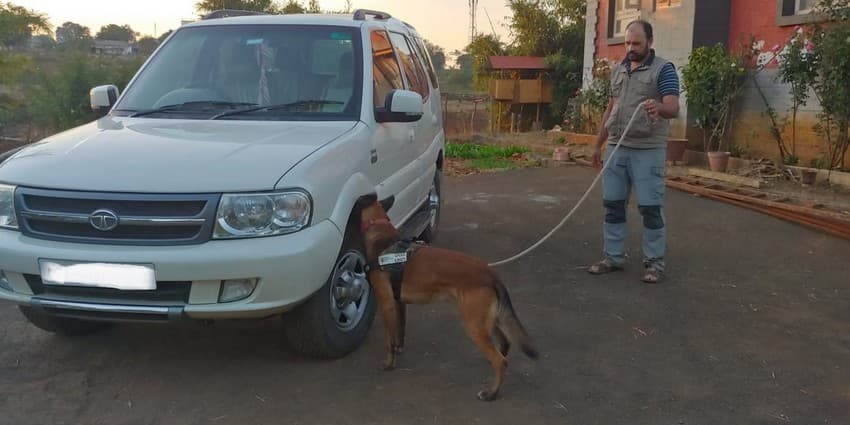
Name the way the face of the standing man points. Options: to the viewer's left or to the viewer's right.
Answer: to the viewer's left

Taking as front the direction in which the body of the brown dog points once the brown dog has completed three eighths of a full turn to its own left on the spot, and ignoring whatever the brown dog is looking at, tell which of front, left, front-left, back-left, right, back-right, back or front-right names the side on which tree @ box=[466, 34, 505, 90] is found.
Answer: back

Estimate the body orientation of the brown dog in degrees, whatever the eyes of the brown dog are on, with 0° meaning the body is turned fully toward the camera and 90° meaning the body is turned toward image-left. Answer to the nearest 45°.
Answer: approximately 135°

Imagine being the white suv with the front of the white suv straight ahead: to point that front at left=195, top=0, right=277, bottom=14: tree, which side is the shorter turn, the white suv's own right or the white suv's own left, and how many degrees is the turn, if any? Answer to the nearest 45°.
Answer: approximately 135° to the white suv's own right

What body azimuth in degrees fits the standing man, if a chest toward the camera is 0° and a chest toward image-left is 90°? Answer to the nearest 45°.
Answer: approximately 45°

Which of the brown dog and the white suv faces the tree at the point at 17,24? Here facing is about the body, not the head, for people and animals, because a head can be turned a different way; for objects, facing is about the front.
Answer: the brown dog

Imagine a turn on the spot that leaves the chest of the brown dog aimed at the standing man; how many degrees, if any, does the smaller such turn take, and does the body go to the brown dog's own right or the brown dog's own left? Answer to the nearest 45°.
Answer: approximately 90° to the brown dog's own right

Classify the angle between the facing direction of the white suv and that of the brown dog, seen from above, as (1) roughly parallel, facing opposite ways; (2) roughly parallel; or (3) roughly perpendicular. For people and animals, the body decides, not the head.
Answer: roughly perpendicular

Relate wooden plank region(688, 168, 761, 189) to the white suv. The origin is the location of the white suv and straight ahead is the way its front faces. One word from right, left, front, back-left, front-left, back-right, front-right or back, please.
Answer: back

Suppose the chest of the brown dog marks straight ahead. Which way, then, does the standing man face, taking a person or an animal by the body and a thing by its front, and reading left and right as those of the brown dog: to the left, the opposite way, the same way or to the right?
to the left

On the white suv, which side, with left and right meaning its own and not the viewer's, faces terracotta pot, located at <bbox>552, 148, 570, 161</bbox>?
back

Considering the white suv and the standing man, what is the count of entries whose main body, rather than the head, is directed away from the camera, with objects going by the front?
0
